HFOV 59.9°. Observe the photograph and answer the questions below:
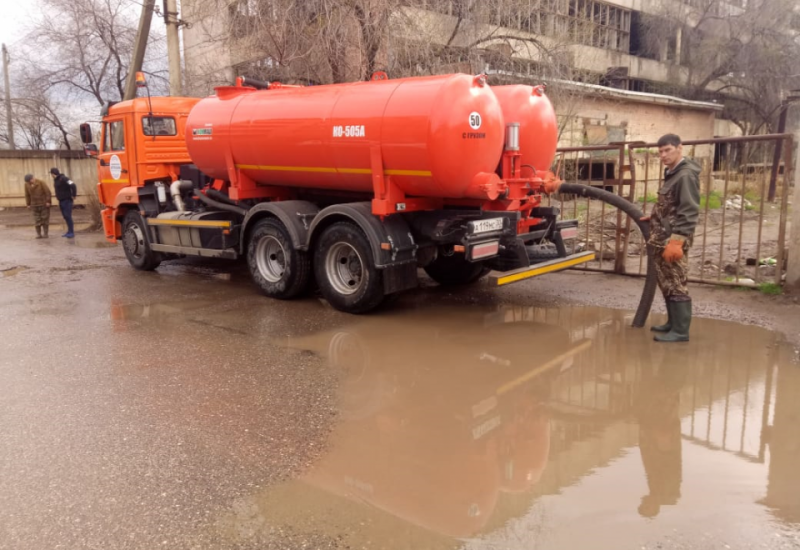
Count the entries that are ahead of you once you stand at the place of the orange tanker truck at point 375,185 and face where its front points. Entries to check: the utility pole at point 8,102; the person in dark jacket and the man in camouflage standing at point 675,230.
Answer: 2

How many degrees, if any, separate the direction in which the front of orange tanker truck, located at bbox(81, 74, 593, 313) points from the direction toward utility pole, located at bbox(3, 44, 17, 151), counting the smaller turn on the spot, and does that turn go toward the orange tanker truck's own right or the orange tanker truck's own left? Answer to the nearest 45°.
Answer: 0° — it already faces it

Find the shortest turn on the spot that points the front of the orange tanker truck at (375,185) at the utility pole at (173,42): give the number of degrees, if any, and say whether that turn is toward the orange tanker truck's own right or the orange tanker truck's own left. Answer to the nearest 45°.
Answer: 0° — it already faces it

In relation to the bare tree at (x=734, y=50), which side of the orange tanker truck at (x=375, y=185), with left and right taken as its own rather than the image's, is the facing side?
right

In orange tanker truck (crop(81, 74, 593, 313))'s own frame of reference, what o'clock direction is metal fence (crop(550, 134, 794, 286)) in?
The metal fence is roughly at 4 o'clock from the orange tanker truck.

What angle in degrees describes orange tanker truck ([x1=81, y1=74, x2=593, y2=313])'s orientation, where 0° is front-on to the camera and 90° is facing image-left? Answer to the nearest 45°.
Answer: approximately 135°

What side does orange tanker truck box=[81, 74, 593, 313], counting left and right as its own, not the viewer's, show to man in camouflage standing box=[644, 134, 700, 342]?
back

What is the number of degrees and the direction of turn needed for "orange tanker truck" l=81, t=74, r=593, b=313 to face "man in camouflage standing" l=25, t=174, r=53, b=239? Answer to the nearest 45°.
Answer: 0° — it already faces them
